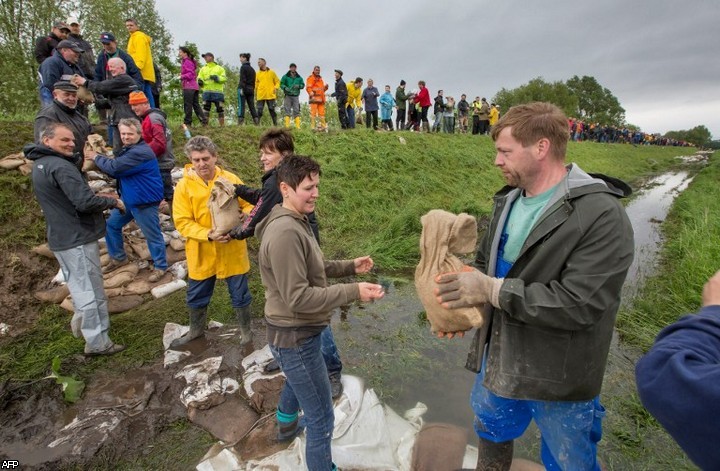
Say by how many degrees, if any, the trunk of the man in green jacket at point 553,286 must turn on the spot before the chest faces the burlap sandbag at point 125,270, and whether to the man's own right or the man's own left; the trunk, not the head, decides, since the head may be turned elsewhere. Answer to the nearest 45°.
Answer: approximately 45° to the man's own right

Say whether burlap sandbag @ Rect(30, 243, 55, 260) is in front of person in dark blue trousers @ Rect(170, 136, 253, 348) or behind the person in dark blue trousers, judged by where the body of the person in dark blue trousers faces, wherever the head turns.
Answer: behind

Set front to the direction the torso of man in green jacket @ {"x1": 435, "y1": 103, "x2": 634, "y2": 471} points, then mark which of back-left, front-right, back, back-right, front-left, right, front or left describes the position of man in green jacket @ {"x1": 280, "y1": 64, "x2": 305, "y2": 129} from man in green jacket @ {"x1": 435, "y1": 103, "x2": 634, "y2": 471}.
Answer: right

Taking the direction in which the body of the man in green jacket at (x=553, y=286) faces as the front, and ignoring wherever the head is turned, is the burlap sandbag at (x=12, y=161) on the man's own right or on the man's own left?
on the man's own right

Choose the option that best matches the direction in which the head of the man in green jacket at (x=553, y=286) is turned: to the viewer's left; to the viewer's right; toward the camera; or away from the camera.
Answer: to the viewer's left

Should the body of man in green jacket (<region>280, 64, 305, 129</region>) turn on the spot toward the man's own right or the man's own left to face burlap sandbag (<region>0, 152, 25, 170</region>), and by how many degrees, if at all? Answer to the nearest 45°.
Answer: approximately 45° to the man's own right

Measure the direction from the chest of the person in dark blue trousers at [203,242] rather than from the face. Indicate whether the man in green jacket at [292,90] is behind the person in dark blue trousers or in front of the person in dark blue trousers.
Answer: behind

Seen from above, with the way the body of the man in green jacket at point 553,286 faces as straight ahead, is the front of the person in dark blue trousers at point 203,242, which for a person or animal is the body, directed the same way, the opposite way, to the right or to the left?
to the left

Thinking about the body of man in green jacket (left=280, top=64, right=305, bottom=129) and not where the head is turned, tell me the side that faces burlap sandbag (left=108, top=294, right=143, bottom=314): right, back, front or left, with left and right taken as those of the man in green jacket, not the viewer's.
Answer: front

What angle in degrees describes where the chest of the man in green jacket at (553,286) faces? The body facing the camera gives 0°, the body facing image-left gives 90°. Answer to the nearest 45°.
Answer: approximately 45°

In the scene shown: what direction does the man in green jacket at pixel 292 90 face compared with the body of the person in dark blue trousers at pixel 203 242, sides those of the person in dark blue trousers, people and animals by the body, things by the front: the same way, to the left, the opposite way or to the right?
the same way

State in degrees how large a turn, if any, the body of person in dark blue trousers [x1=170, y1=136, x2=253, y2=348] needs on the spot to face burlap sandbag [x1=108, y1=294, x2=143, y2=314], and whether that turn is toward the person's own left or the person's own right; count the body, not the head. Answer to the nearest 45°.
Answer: approximately 135° to the person's own right

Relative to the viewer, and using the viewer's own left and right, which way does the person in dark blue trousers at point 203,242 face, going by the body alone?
facing the viewer

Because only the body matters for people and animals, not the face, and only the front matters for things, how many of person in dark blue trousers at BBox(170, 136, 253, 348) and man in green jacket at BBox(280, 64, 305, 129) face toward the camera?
2

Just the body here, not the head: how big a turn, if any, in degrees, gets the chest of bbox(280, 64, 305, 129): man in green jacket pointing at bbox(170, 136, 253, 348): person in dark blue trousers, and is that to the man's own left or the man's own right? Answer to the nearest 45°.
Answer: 0° — they already face them
